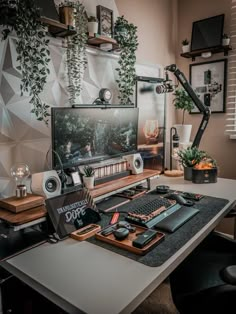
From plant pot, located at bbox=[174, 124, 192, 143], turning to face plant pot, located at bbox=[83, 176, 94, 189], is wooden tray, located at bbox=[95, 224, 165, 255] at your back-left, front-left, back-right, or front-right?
front-left

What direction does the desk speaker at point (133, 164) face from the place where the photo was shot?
facing the viewer and to the right of the viewer

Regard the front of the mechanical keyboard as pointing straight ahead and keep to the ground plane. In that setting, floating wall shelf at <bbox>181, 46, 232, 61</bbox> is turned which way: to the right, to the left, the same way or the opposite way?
to the right

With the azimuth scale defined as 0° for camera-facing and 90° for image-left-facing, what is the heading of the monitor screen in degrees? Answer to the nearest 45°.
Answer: approximately 45°

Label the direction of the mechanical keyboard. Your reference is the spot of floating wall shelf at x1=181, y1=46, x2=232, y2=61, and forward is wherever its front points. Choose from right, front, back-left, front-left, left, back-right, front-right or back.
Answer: front-left

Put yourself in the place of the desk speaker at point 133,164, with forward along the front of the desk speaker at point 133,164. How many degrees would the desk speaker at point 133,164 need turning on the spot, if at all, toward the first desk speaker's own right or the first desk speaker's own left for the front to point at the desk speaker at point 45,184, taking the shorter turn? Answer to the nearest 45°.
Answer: approximately 90° to the first desk speaker's own right

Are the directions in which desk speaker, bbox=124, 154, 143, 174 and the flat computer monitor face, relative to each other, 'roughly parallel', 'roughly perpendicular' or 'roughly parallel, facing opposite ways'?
roughly parallel

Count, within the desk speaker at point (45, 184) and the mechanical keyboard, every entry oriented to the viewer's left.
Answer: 0

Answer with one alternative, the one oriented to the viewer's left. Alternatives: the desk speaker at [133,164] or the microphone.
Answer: the microphone

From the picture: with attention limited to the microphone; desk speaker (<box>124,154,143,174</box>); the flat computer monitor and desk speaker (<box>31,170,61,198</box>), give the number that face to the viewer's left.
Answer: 1

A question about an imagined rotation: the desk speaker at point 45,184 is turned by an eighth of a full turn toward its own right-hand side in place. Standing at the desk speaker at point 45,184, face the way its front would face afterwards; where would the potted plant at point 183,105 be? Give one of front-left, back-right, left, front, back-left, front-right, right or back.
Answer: back-left

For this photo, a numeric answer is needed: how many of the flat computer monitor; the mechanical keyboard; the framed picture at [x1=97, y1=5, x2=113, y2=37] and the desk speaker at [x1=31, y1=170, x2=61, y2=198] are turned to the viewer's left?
0
